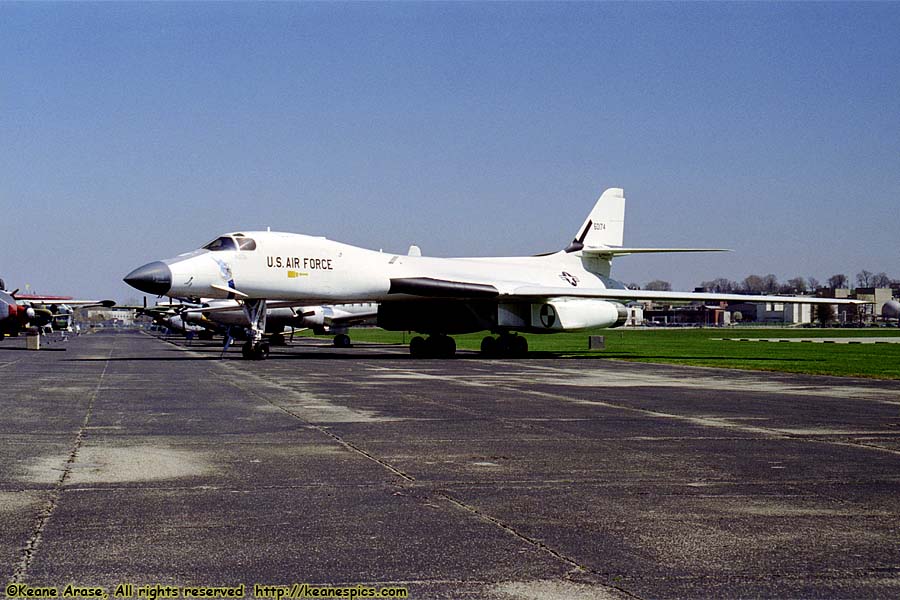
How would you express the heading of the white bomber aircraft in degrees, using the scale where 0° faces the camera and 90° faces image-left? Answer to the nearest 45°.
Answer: approximately 45°
